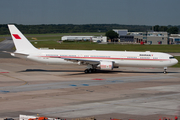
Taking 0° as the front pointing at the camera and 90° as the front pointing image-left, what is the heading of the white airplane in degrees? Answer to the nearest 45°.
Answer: approximately 270°
